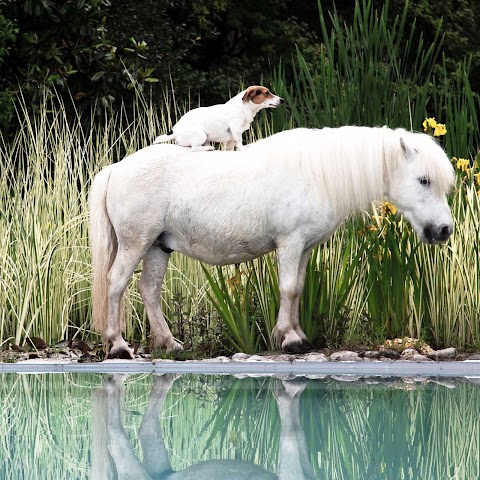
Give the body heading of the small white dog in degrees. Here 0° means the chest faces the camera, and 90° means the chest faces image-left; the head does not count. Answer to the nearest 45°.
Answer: approximately 270°

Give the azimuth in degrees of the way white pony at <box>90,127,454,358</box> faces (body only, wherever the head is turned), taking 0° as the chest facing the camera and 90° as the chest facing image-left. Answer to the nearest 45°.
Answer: approximately 270°
